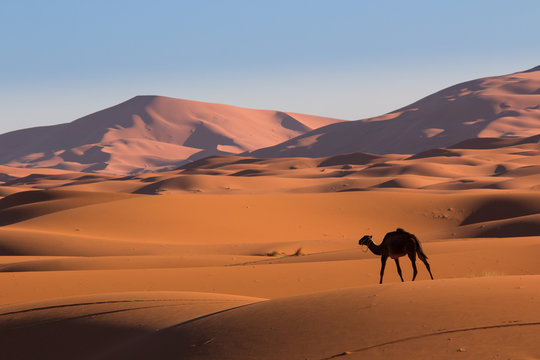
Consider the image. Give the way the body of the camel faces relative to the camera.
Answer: to the viewer's left
